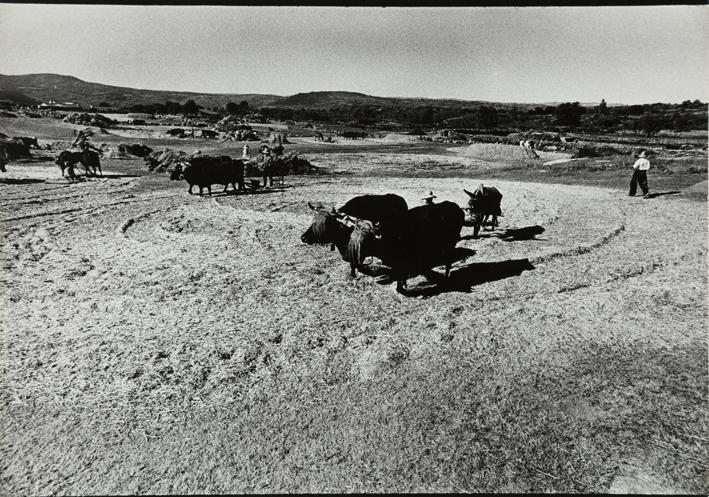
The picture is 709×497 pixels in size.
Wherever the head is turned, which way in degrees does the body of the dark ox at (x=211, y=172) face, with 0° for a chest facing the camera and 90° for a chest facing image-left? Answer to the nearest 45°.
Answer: approximately 90°

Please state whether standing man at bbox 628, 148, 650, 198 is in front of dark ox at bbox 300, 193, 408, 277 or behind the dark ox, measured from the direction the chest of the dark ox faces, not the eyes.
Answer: behind

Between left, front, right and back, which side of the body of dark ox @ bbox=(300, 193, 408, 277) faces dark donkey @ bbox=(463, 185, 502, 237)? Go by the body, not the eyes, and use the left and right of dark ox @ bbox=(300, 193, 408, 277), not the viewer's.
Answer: back

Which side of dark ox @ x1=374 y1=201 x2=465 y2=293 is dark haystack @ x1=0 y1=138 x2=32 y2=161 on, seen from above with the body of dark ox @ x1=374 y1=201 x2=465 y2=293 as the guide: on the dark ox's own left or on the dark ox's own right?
on the dark ox's own right

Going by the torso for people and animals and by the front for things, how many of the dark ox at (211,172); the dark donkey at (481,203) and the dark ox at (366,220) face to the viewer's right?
0

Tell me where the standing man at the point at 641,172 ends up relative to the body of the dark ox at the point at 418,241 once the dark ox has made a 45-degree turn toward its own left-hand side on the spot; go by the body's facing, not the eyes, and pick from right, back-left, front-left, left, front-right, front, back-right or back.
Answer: back-left

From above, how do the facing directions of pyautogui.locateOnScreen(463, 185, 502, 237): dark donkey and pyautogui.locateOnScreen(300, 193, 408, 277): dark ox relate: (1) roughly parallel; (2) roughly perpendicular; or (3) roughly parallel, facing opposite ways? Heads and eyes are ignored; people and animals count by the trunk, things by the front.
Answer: roughly parallel

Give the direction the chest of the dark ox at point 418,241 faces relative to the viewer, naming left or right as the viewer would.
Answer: facing the viewer and to the left of the viewer

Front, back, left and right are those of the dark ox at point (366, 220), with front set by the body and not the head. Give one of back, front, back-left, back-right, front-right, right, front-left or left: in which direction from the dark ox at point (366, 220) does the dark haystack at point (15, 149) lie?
right

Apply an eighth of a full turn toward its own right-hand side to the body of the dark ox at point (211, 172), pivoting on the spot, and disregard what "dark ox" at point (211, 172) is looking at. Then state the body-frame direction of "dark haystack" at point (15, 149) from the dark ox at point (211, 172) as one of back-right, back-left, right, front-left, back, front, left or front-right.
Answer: front
